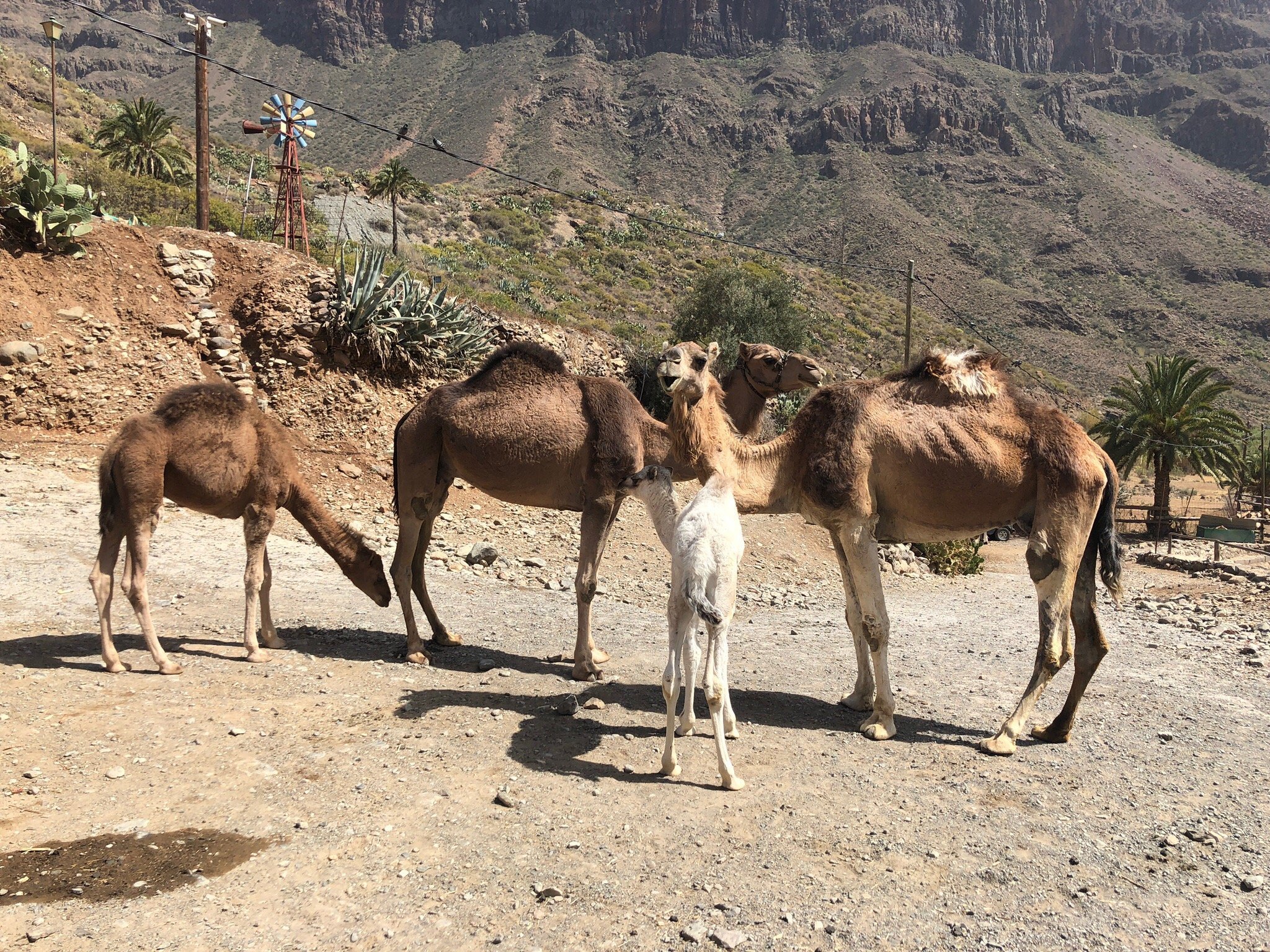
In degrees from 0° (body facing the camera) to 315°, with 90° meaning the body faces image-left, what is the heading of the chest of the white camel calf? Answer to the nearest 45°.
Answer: approximately 180°

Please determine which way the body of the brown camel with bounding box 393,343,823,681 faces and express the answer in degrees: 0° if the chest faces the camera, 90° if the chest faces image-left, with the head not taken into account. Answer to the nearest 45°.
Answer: approximately 270°

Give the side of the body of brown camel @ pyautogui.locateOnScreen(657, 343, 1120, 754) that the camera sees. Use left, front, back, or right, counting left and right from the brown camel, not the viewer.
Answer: left

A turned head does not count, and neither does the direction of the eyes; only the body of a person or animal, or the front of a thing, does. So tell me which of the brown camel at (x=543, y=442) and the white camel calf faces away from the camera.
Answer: the white camel calf

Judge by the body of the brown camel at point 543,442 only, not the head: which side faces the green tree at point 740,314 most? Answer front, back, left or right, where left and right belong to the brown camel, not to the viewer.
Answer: left
